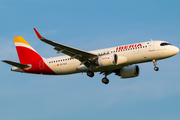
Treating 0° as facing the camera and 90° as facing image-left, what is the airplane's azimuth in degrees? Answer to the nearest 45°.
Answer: approximately 315°
